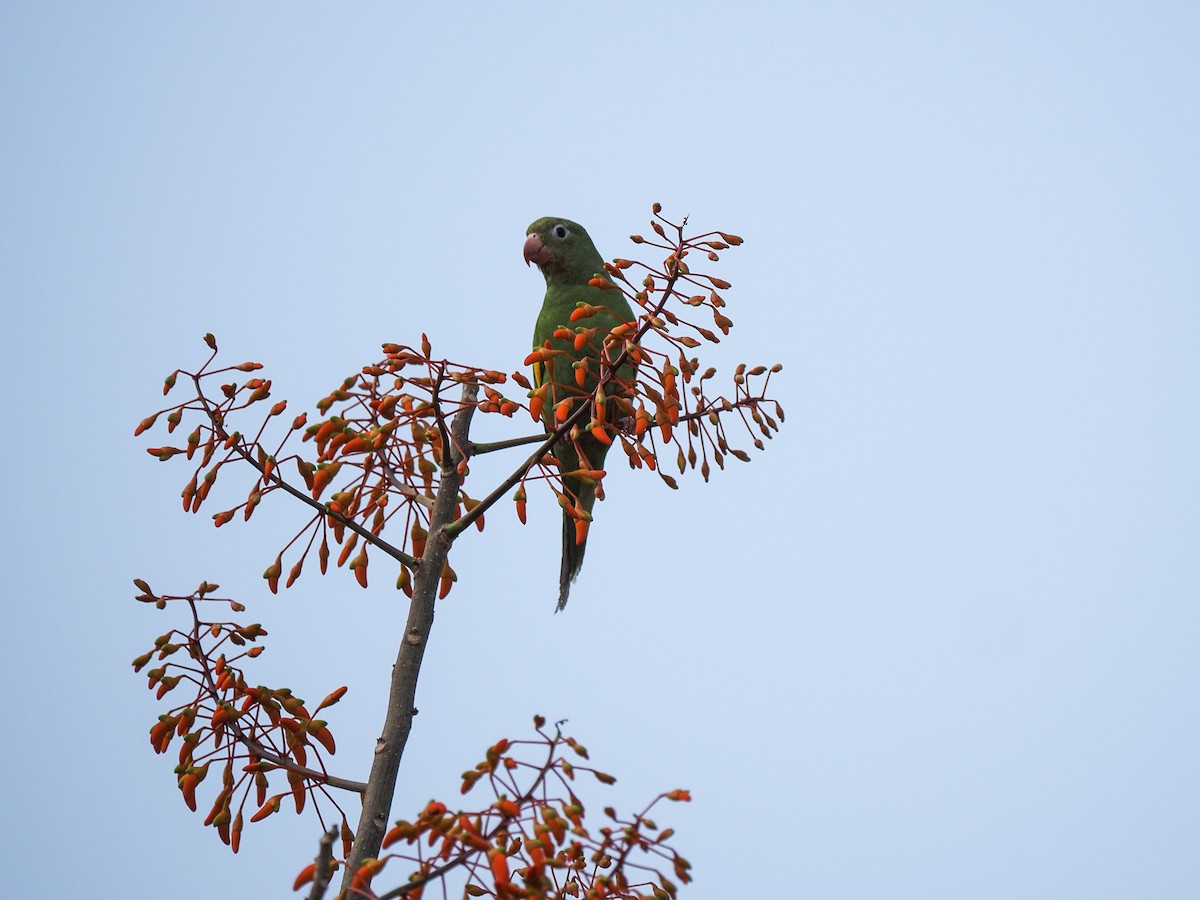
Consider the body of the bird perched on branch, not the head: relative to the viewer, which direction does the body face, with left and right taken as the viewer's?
facing the viewer and to the left of the viewer
